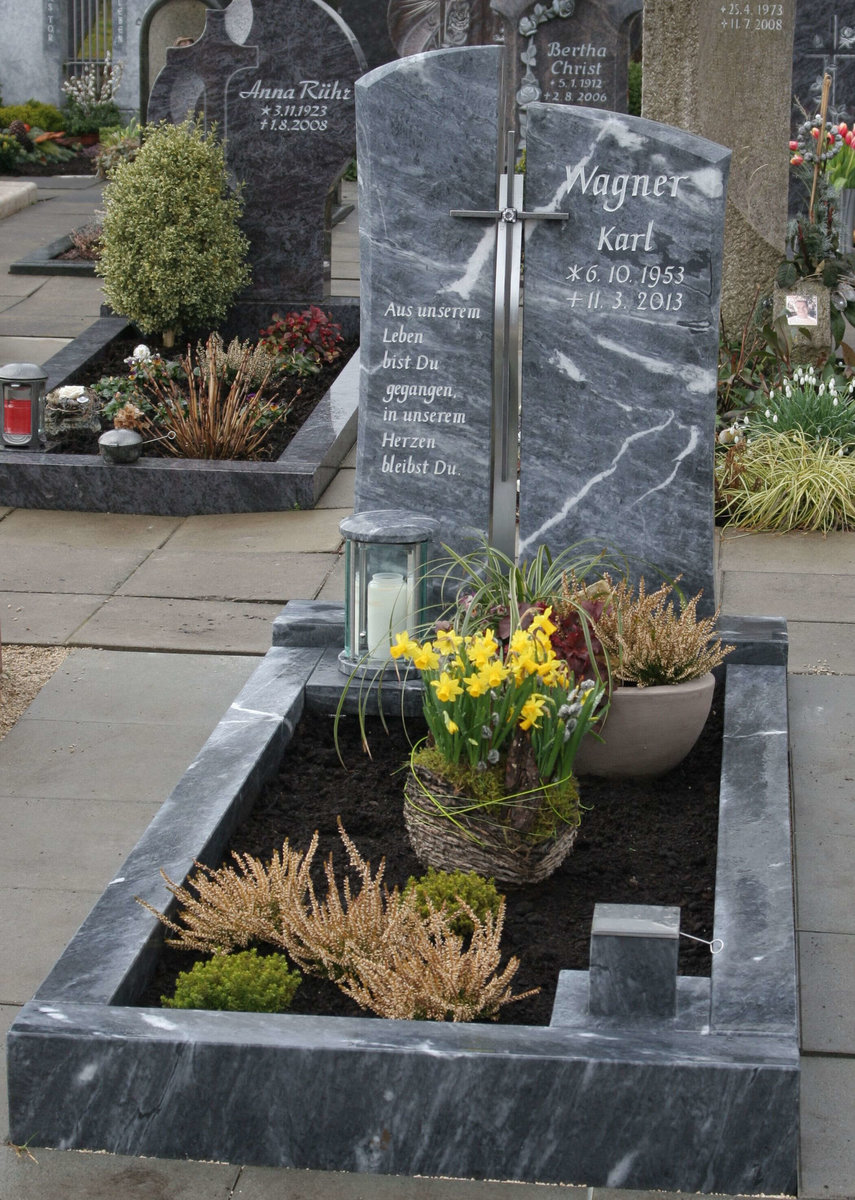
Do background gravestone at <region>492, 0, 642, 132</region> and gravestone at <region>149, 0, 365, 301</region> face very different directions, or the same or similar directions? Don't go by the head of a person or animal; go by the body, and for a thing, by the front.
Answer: same or similar directions

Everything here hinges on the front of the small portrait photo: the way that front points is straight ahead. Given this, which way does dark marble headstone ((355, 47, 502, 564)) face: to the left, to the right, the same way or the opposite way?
the same way

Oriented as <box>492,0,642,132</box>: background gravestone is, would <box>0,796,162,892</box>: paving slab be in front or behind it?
in front

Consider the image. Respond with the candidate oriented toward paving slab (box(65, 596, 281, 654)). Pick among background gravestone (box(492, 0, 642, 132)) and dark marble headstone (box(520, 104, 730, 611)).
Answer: the background gravestone

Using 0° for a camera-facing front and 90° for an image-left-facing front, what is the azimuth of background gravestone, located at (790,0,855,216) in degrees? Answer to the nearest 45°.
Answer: approximately 0°

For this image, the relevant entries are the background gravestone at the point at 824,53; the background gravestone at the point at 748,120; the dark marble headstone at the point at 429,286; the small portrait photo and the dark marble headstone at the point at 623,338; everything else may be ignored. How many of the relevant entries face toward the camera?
5

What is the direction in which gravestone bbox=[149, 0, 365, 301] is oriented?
toward the camera

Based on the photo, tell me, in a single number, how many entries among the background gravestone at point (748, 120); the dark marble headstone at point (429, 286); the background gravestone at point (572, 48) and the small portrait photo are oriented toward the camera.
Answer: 4

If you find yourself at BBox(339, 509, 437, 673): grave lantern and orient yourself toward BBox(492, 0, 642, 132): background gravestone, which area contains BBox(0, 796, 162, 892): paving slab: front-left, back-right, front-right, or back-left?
back-left

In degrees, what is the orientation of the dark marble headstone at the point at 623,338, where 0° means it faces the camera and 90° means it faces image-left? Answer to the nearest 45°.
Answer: approximately 0°

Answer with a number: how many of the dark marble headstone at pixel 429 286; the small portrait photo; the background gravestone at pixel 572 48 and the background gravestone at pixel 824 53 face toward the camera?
4

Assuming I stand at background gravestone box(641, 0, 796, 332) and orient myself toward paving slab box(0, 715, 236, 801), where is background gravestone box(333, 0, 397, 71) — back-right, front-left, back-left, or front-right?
back-right

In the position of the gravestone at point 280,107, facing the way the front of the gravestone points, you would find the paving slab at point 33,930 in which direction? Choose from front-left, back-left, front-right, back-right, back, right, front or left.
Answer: front

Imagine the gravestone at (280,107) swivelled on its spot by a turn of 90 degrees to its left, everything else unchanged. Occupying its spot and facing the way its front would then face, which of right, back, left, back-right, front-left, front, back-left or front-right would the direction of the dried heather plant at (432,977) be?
right

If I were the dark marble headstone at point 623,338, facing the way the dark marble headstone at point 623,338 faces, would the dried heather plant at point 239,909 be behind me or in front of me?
in front

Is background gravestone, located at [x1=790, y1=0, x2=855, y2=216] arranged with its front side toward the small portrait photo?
yes

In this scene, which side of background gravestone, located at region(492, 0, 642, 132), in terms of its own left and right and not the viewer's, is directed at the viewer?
front

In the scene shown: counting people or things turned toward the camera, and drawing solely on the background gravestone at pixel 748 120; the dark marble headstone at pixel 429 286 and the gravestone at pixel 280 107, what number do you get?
3

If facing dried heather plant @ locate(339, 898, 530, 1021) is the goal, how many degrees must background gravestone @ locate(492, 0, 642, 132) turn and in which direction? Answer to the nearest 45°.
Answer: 0° — it already faces it
